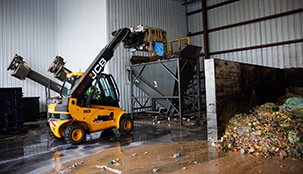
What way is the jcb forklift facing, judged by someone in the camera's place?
facing away from the viewer and to the right of the viewer

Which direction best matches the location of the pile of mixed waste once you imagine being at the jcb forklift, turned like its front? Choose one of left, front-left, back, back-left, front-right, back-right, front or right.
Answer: right

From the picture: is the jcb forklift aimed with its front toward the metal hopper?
yes

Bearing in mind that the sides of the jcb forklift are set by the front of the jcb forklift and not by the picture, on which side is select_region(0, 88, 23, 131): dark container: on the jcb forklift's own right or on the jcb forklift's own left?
on the jcb forklift's own left

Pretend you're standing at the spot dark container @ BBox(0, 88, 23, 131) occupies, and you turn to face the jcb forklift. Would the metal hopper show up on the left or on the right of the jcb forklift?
left

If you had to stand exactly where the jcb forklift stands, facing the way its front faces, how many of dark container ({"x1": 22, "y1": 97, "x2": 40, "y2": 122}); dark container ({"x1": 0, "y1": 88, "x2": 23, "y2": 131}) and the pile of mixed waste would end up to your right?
1
